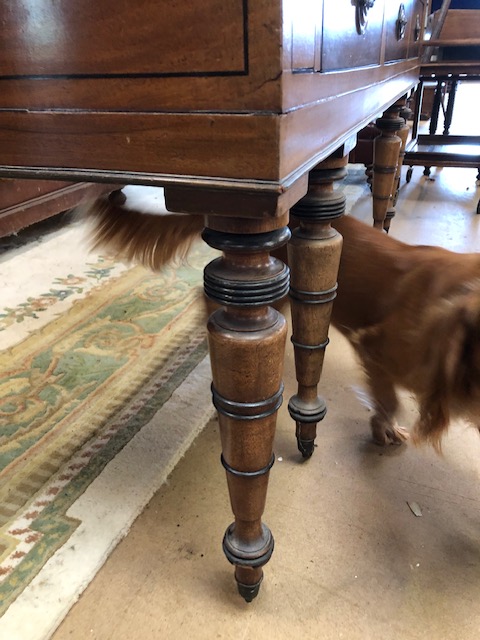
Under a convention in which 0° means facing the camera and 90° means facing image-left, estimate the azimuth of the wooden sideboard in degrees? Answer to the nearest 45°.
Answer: approximately 315°

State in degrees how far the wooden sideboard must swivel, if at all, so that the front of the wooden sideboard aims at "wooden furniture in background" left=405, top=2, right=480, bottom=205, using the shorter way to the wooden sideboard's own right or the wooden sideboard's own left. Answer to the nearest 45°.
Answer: approximately 90° to the wooden sideboard's own left
